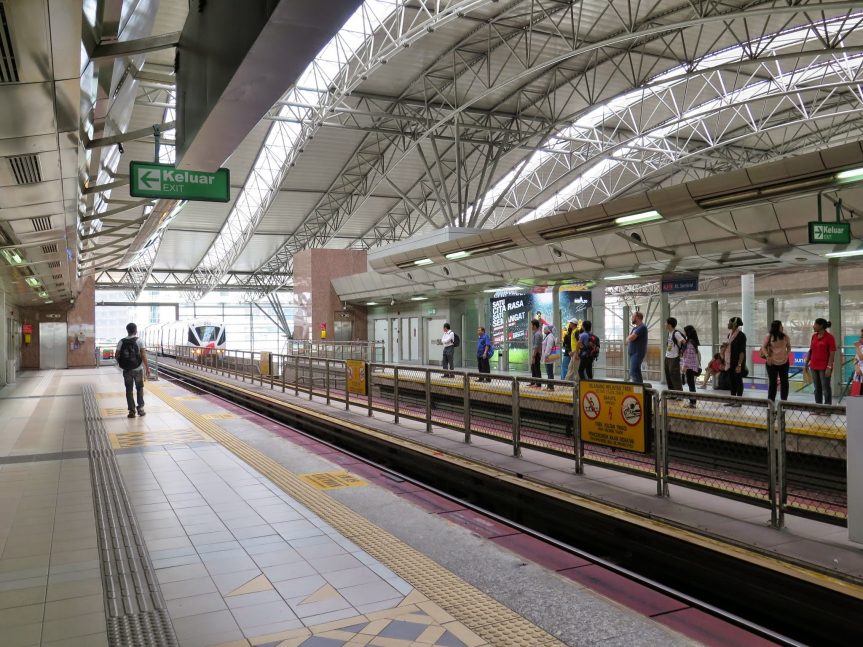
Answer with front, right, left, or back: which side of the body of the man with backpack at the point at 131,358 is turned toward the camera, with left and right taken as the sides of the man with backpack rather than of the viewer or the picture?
back

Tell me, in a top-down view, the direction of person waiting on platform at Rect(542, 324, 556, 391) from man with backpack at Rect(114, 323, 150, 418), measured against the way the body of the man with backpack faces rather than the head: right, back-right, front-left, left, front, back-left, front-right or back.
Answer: right

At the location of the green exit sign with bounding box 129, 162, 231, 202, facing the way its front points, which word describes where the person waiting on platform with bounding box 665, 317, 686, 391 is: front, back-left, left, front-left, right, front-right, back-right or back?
left

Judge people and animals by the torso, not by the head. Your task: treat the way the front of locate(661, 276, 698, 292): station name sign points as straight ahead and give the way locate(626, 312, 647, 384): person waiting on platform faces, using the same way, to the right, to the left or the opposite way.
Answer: to the right

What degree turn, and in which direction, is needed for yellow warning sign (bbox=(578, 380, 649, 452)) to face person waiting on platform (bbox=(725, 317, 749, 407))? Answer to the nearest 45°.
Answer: approximately 180°

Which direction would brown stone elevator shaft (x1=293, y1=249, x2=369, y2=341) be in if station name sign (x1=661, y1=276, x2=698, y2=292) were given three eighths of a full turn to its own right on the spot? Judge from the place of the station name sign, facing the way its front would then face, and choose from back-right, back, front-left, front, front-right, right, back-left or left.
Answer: front

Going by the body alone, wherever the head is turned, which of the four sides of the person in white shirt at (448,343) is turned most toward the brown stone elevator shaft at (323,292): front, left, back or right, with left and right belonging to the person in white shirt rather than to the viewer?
right

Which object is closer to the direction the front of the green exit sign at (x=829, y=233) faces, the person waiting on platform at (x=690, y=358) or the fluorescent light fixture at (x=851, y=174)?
the fluorescent light fixture

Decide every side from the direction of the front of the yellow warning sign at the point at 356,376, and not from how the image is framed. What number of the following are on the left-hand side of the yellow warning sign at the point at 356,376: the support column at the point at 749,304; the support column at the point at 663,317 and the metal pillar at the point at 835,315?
3

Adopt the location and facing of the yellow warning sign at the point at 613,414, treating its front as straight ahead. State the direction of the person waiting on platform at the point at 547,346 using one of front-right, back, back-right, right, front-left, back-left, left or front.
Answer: back-right

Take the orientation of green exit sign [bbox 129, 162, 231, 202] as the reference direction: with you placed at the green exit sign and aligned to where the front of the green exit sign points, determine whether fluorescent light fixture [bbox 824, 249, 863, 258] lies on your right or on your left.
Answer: on your left

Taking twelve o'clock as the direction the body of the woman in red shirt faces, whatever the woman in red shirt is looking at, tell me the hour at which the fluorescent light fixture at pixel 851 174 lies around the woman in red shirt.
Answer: The fluorescent light fixture is roughly at 10 o'clock from the woman in red shirt.

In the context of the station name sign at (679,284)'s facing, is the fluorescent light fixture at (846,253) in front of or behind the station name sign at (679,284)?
in front

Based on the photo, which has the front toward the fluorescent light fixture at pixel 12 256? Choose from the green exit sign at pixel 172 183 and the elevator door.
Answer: the elevator door
